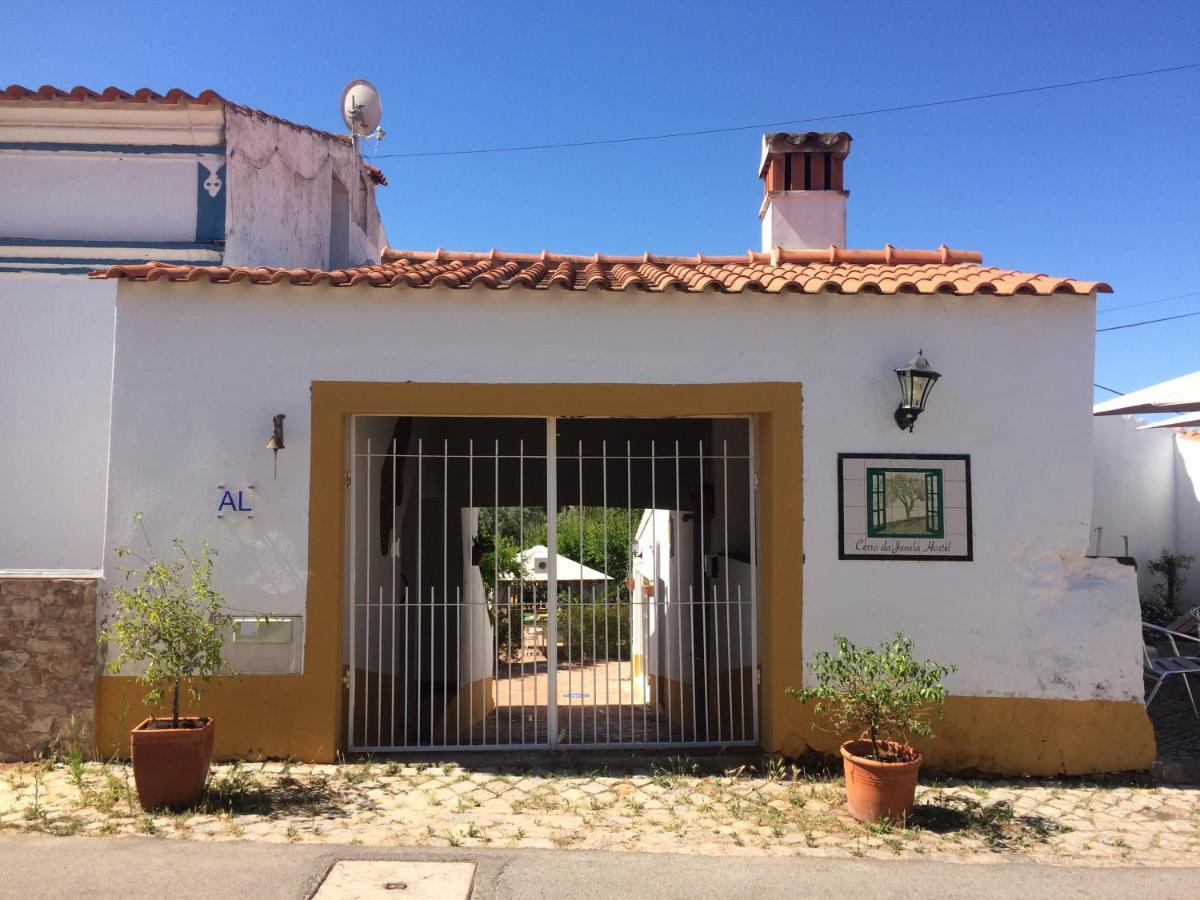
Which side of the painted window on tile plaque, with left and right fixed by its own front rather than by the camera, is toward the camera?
front

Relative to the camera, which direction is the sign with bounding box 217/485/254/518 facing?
toward the camera

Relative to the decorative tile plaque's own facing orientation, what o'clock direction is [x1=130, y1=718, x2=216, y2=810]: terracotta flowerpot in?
The terracotta flowerpot is roughly at 2 o'clock from the decorative tile plaque.

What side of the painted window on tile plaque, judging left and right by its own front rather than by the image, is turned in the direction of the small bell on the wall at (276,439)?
right

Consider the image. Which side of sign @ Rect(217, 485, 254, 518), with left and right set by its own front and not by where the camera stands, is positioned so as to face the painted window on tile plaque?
left

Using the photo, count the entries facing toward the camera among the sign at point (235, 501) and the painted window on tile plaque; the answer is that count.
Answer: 2

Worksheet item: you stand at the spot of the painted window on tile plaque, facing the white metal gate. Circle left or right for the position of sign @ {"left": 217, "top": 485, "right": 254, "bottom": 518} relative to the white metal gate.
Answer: left
